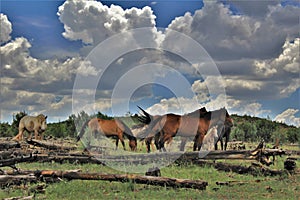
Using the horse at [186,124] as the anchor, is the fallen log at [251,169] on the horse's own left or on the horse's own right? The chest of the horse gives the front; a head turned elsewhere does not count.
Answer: on the horse's own right

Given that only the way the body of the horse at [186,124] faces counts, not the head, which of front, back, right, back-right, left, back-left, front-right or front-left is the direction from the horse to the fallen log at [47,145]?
back

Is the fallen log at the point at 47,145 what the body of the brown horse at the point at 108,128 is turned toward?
no

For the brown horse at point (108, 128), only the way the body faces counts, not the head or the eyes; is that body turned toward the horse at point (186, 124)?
yes

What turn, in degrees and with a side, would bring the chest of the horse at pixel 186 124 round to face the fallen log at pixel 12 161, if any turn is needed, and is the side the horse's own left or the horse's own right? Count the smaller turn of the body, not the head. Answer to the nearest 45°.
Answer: approximately 135° to the horse's own right

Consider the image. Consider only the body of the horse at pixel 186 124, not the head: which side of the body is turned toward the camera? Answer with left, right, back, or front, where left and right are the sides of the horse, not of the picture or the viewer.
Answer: right

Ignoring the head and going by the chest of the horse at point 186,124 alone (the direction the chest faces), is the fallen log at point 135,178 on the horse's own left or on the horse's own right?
on the horse's own right

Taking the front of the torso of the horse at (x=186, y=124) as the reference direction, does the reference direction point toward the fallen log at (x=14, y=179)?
no
